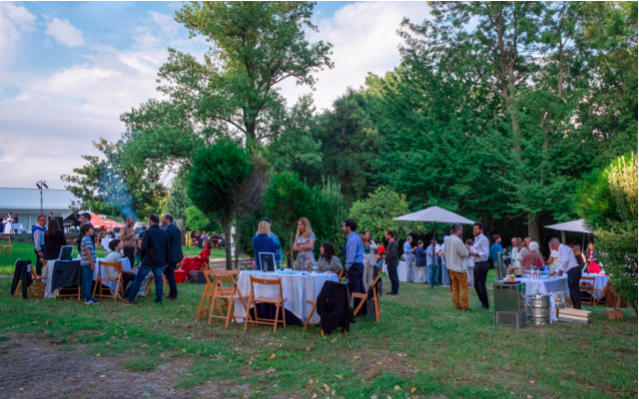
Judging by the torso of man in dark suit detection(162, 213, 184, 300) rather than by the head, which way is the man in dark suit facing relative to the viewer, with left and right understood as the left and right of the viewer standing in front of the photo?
facing to the left of the viewer

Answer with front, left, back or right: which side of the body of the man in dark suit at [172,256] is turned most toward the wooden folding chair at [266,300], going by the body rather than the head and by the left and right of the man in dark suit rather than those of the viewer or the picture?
left

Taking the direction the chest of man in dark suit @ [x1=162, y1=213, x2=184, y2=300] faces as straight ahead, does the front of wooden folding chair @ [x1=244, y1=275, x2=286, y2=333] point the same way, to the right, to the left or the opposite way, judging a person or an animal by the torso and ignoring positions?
to the right

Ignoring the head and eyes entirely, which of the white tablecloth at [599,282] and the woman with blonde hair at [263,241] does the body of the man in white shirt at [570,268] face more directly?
the woman with blonde hair

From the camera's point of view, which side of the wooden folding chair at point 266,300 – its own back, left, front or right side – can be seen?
back

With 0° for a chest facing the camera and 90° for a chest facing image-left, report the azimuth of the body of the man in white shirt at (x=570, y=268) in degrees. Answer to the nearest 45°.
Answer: approximately 90°

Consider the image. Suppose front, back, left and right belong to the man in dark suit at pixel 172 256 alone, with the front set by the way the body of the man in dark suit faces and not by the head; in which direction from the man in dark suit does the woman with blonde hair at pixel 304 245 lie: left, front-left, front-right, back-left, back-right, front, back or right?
back-left

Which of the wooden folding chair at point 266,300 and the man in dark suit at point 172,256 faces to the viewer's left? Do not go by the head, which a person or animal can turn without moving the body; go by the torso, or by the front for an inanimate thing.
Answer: the man in dark suit

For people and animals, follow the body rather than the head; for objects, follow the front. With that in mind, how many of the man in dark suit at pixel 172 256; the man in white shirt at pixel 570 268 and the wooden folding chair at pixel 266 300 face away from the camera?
1

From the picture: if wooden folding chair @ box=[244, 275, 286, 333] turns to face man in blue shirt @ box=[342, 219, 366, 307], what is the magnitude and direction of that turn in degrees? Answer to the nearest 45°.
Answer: approximately 45° to its right
